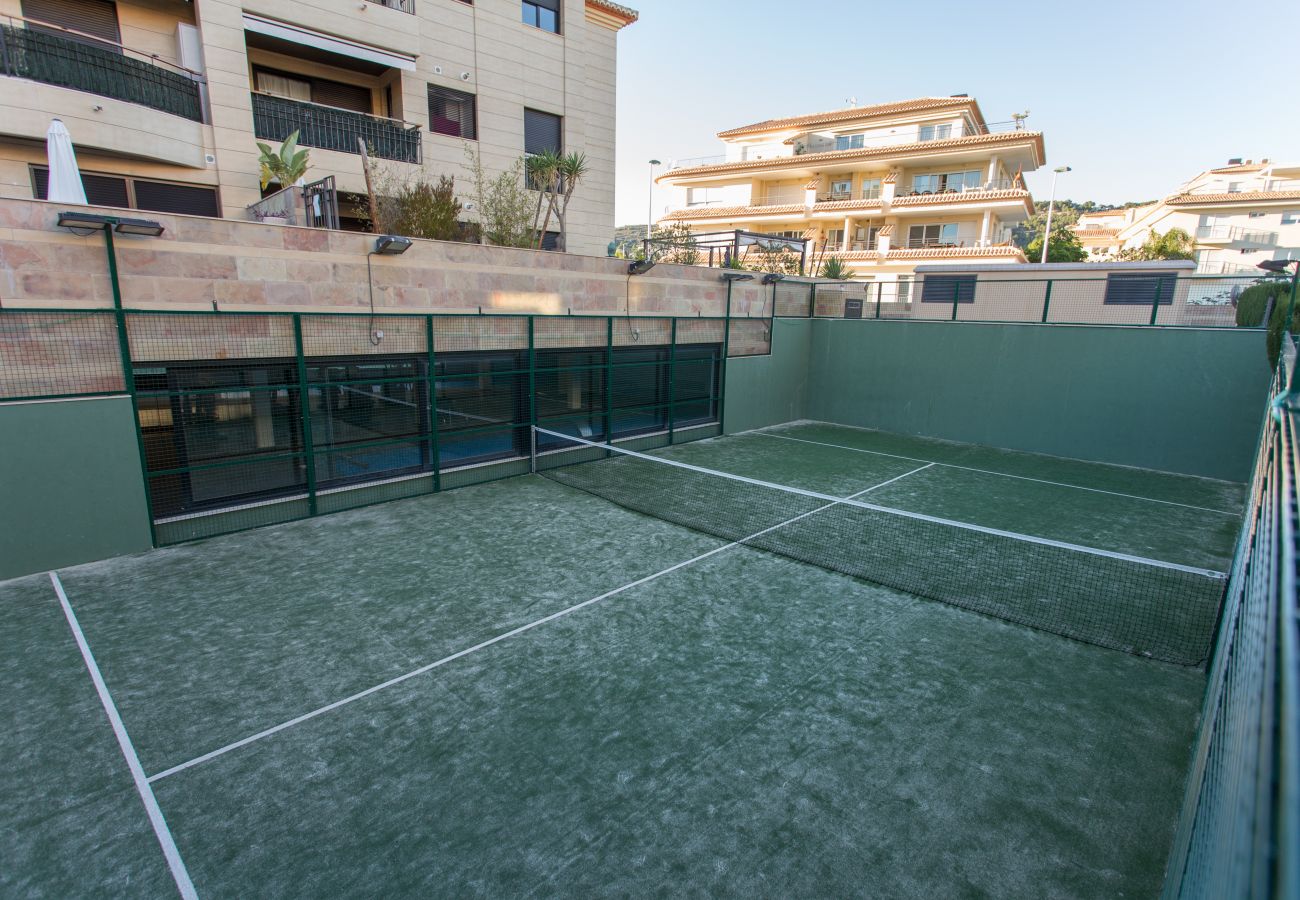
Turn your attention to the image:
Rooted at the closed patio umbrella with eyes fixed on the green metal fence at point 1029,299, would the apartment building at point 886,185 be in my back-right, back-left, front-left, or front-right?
front-left

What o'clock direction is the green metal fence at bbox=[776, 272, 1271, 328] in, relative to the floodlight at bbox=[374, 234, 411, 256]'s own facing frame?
The green metal fence is roughly at 10 o'clock from the floodlight.

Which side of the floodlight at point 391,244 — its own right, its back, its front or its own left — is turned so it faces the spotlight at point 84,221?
right

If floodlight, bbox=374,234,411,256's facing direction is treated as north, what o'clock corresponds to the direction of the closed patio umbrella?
The closed patio umbrella is roughly at 4 o'clock from the floodlight.

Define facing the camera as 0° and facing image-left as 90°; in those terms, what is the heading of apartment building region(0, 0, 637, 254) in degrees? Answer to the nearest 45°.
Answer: approximately 315°

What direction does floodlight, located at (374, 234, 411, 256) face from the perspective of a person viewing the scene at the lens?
facing the viewer and to the right of the viewer

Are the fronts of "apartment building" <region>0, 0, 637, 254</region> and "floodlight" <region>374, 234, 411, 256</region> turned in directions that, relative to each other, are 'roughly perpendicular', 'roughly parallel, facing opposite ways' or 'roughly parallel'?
roughly parallel

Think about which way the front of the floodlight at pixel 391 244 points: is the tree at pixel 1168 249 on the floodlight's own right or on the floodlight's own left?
on the floodlight's own left

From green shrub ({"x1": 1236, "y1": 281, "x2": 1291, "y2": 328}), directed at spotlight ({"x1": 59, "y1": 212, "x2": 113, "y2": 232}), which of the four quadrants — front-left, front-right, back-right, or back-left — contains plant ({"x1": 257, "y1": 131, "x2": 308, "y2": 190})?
front-right

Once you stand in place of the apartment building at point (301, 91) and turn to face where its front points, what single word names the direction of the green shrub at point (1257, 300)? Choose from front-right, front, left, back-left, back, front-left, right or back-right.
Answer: front

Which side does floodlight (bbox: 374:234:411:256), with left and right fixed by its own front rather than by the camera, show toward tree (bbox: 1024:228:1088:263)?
left

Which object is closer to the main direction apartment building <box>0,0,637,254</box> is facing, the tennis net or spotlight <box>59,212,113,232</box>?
the tennis net

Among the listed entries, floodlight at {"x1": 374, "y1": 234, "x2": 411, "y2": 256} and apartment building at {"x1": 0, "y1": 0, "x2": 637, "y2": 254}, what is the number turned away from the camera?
0

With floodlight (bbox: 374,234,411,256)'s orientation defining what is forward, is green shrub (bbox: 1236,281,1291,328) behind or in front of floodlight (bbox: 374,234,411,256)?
in front
